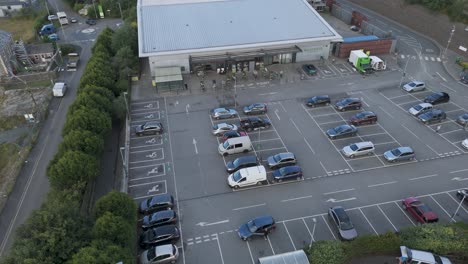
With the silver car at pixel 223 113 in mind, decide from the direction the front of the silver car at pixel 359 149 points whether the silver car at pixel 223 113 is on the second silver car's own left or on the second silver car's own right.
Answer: on the second silver car's own right

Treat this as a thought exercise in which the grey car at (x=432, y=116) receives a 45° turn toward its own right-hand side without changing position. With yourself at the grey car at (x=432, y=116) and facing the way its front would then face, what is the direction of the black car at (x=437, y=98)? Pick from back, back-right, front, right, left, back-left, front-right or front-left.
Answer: right

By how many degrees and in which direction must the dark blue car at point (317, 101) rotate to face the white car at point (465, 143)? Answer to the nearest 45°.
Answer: approximately 135° to its left

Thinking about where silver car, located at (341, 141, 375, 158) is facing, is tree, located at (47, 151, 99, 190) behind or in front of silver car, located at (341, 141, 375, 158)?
in front

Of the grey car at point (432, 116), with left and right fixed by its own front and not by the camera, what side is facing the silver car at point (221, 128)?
front

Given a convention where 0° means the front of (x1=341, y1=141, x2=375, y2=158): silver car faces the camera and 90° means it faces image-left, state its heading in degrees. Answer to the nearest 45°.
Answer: approximately 45°

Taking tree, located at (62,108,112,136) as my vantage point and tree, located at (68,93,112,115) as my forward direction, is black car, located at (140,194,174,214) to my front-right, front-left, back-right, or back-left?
back-right

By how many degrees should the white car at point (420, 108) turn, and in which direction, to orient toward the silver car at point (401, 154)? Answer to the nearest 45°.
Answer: approximately 45° to its left

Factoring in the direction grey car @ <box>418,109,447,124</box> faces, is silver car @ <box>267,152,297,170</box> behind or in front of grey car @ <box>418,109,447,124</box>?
in front

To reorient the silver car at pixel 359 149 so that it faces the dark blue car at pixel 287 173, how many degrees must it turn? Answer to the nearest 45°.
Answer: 0° — it already faces it
